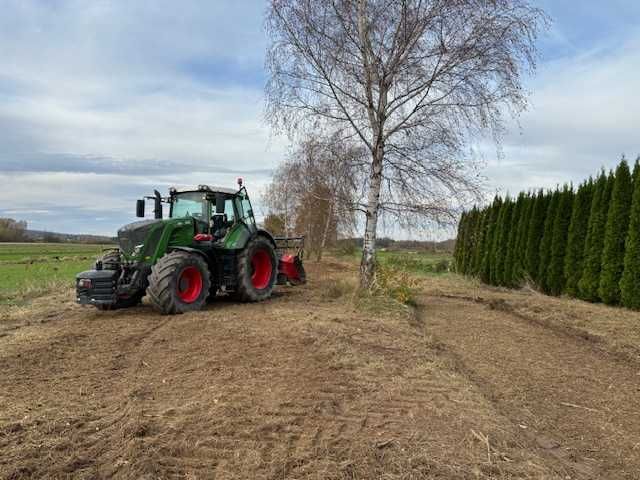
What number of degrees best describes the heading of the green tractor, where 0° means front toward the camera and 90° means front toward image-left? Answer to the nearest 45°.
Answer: approximately 45°

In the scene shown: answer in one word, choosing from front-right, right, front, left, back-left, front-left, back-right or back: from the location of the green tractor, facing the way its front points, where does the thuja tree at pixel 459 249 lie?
back

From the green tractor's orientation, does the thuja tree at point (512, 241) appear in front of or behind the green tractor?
behind

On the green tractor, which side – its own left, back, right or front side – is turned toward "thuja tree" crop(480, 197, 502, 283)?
back

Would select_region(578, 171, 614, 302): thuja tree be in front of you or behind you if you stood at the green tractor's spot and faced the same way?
behind

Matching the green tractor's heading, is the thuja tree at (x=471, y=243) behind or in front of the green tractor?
behind

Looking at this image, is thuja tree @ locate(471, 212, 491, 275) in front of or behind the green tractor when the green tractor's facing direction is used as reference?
behind

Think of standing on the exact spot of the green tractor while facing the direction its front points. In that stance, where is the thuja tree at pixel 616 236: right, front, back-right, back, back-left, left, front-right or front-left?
back-left

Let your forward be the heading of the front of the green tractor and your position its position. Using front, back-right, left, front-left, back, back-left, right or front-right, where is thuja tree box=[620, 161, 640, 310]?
back-left

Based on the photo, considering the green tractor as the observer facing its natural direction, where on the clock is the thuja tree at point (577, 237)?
The thuja tree is roughly at 7 o'clock from the green tractor.

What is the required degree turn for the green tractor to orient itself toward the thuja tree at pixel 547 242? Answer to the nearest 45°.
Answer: approximately 135° to its left

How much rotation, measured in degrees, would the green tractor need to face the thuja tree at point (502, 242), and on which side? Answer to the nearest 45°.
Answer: approximately 180°
